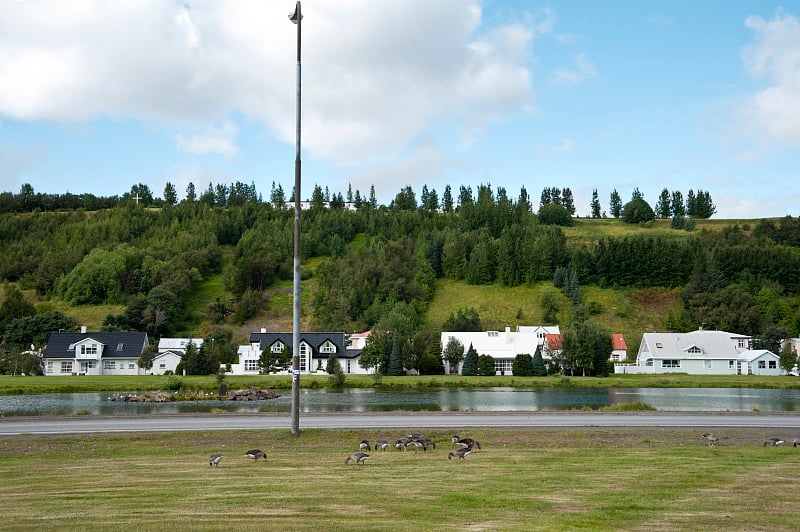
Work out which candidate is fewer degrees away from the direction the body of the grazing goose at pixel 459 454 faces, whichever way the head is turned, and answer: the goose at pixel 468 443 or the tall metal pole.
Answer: the tall metal pole

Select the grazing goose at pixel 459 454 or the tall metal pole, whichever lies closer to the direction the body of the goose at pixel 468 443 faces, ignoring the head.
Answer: the tall metal pole

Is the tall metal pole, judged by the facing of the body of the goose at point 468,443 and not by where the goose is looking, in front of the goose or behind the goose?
in front

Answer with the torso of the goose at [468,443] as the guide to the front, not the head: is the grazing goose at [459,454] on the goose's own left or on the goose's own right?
on the goose's own left

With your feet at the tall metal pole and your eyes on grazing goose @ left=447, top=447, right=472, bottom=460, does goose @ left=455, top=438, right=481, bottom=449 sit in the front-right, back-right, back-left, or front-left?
front-left

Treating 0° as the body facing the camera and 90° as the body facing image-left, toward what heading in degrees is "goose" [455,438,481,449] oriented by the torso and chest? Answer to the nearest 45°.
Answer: approximately 90°

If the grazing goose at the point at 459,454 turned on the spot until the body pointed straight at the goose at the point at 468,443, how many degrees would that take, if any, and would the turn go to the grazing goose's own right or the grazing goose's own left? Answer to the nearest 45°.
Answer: approximately 90° to the grazing goose's own right

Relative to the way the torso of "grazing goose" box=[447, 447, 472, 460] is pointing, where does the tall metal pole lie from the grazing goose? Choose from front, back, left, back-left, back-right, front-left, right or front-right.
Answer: front-right

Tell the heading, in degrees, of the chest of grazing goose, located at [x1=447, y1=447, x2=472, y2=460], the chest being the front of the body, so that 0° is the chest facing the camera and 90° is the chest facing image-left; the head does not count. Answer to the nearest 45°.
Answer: approximately 90°

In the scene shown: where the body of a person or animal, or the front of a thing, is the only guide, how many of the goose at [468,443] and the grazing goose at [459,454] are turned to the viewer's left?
2

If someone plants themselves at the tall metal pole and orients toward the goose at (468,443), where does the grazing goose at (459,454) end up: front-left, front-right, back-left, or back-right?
front-right
